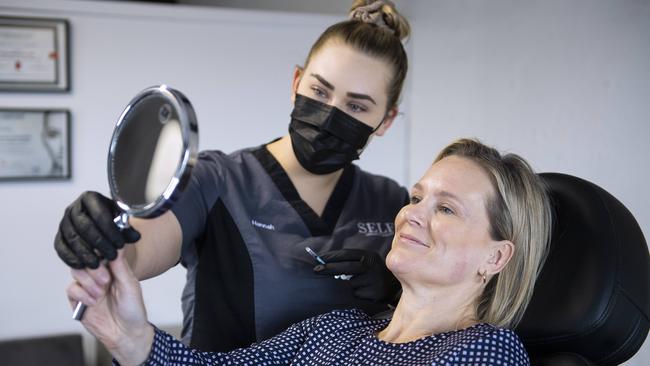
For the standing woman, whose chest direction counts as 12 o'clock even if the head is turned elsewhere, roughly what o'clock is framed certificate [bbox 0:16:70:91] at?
The framed certificate is roughly at 5 o'clock from the standing woman.

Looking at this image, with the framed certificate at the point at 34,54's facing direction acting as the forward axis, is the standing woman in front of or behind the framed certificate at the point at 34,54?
in front

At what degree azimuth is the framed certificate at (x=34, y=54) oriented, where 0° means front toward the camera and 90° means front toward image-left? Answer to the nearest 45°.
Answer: approximately 0°

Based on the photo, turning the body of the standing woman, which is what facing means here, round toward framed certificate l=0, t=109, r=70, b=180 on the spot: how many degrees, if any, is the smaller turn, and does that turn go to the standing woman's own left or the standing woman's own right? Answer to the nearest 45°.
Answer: approximately 135° to the standing woman's own right

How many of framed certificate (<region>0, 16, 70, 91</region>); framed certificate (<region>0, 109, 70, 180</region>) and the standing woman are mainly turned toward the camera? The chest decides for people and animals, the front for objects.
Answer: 3

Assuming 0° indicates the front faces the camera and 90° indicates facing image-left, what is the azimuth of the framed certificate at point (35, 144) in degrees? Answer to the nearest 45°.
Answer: approximately 0°

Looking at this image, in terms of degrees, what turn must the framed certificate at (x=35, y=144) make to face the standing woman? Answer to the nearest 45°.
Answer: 0° — it already faces them
